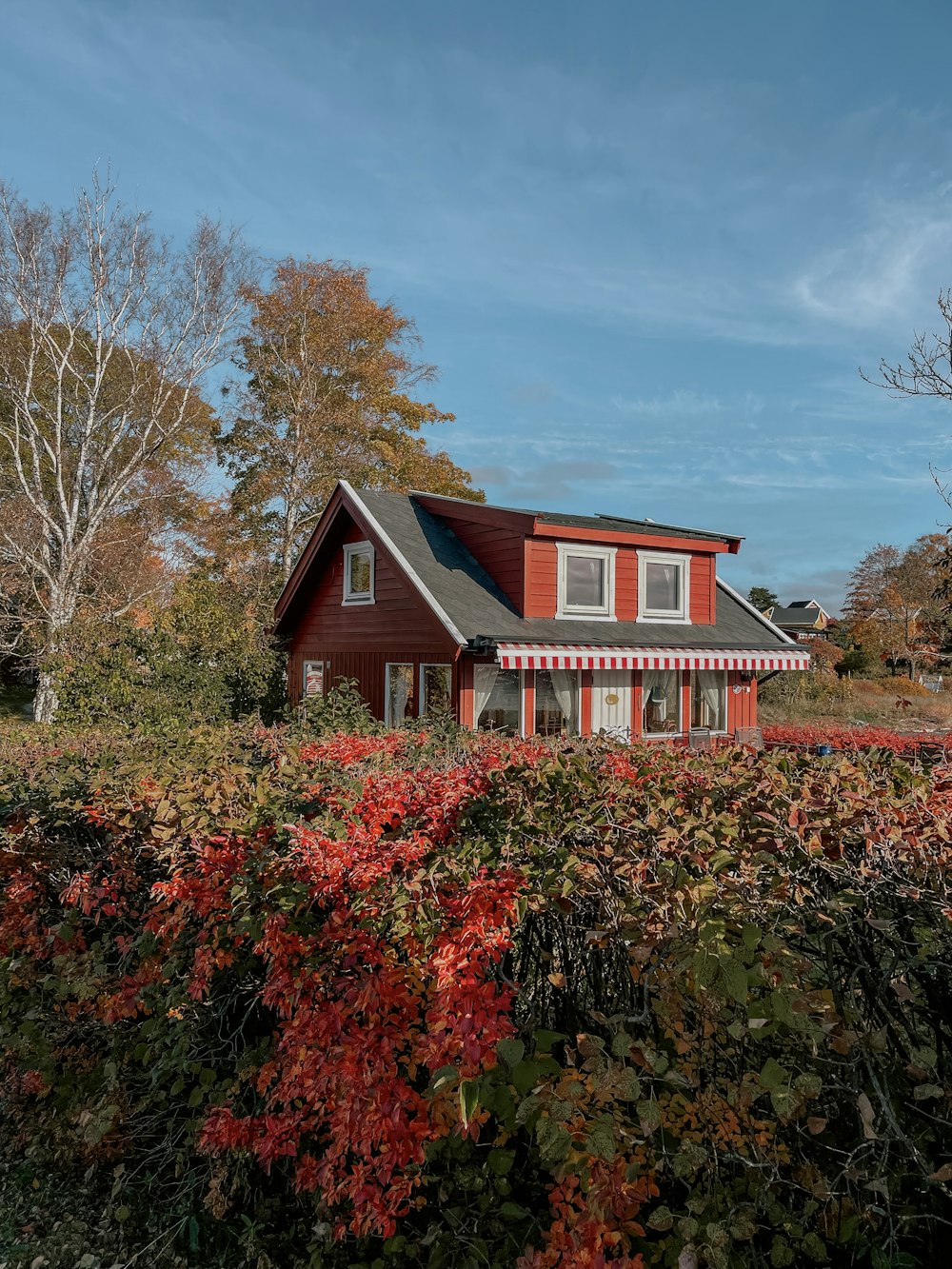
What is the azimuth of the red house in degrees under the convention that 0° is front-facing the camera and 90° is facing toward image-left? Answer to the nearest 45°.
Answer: approximately 315°

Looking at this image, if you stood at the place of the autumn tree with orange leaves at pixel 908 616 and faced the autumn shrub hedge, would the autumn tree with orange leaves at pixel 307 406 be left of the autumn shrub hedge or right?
right

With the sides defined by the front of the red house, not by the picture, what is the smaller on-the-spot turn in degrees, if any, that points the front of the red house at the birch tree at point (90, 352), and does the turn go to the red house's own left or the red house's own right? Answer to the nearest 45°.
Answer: approximately 135° to the red house's own right

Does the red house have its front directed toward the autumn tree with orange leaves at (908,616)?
no

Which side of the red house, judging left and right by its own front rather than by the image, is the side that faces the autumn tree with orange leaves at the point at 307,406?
back

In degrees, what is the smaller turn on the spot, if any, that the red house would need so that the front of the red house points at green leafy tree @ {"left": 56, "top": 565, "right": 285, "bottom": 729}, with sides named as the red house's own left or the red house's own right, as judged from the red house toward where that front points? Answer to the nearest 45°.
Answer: approximately 90° to the red house's own right

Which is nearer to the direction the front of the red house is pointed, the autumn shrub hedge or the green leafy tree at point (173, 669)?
the autumn shrub hedge

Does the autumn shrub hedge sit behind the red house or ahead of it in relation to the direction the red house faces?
ahead
